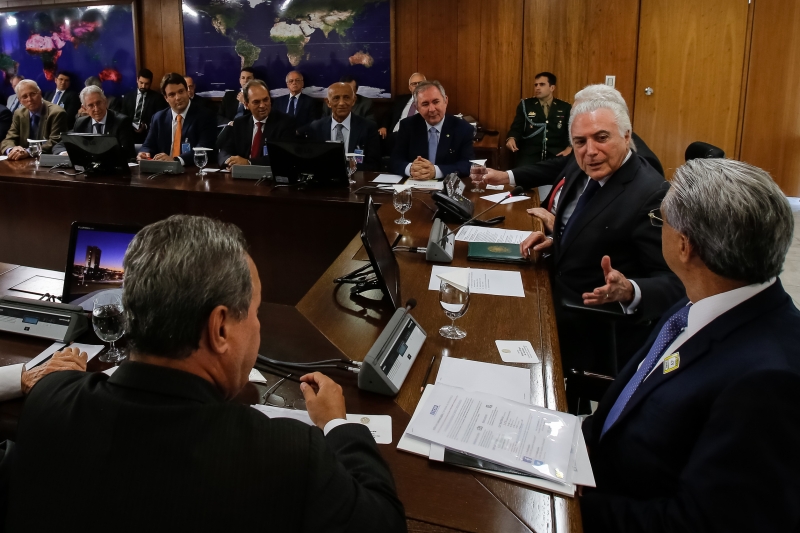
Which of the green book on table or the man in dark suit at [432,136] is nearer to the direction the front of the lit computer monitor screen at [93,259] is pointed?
the green book on table

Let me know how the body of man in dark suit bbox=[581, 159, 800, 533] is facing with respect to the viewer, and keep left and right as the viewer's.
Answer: facing to the left of the viewer

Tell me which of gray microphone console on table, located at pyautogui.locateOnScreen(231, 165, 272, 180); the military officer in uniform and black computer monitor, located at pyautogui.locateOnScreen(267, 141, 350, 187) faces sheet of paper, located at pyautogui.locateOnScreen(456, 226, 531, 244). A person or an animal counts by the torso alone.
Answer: the military officer in uniform

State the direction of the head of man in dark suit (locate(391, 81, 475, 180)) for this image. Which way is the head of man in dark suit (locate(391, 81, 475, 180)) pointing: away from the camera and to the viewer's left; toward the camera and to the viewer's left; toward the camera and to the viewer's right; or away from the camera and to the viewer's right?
toward the camera and to the viewer's right

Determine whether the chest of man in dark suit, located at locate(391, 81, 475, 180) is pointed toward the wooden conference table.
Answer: yes

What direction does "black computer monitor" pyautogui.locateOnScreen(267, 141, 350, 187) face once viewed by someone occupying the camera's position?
facing away from the viewer

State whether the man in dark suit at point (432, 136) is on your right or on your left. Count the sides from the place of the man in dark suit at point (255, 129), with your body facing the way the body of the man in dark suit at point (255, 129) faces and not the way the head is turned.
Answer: on your left

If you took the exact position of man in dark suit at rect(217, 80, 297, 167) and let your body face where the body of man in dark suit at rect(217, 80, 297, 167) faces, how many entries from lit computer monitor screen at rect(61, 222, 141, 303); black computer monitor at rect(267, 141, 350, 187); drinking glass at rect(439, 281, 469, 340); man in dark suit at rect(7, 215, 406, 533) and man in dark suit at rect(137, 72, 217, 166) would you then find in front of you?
4

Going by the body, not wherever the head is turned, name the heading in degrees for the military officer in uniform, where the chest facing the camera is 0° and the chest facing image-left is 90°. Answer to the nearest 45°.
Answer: approximately 0°

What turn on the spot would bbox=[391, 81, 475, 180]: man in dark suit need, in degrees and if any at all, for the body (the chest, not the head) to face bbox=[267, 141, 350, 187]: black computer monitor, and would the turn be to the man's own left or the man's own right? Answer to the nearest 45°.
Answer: approximately 45° to the man's own right

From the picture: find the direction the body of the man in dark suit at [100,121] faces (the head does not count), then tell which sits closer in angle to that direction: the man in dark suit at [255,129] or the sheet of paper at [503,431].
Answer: the sheet of paper
